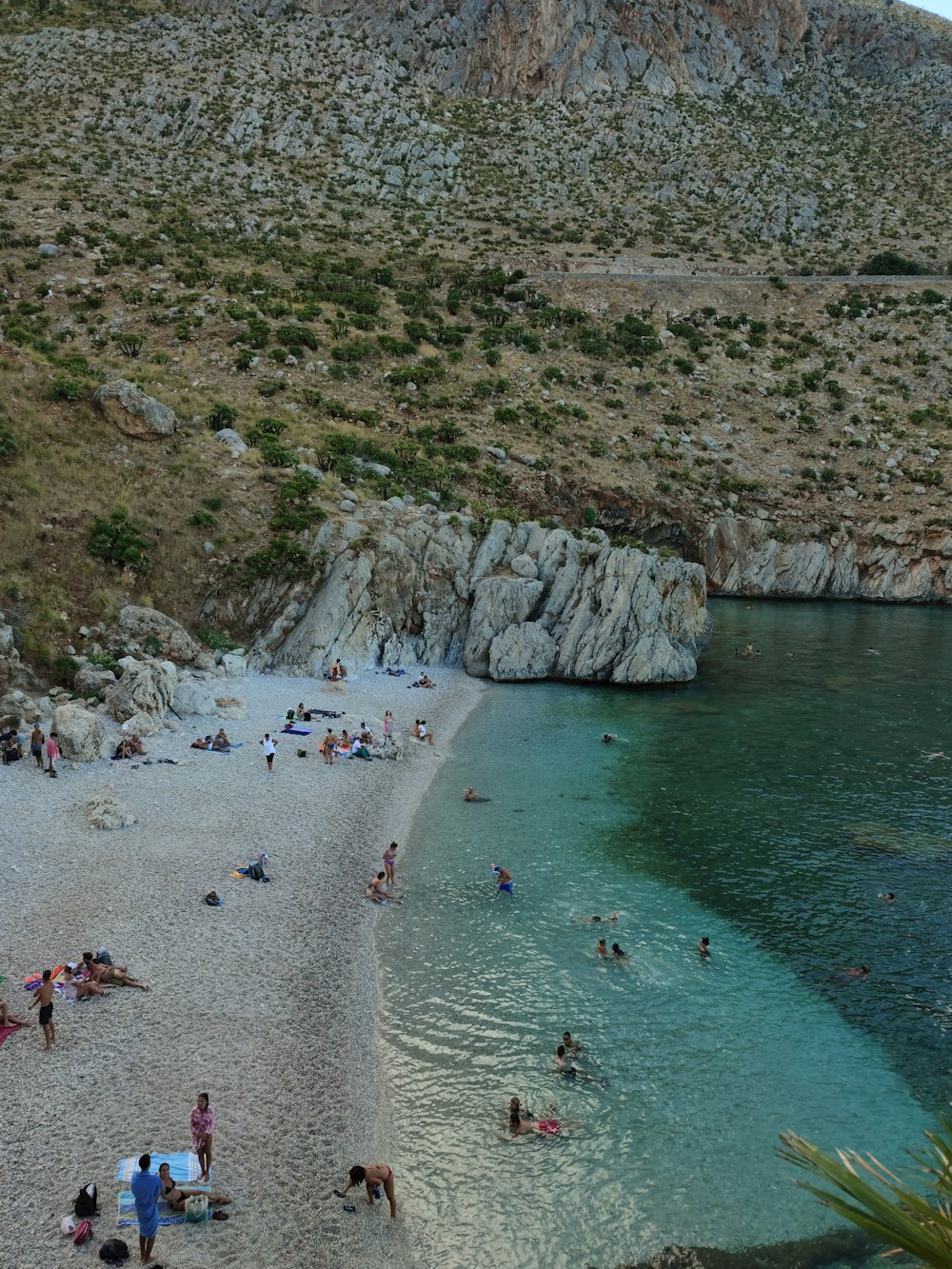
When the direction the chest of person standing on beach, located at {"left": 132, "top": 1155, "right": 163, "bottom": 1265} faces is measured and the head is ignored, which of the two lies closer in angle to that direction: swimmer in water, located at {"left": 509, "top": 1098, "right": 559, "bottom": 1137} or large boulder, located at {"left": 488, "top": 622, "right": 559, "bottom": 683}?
the large boulder

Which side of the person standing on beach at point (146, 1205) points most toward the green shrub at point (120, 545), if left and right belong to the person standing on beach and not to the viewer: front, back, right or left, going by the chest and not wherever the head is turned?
front

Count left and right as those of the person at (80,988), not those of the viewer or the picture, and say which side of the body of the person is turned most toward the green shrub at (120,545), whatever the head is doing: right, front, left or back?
left

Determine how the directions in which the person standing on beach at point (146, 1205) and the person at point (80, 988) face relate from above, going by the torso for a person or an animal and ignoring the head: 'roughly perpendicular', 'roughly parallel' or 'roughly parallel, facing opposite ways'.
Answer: roughly perpendicular

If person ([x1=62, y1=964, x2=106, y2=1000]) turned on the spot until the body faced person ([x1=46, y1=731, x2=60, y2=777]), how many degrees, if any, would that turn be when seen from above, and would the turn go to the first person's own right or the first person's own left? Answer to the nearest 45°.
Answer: approximately 90° to the first person's own left

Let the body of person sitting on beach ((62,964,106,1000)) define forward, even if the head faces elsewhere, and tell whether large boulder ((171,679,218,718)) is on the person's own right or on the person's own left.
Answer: on the person's own left

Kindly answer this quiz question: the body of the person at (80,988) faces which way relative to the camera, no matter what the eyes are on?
to the viewer's right

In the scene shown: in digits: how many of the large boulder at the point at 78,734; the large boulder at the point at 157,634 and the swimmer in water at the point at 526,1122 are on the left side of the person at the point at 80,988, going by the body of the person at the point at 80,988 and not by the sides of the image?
2

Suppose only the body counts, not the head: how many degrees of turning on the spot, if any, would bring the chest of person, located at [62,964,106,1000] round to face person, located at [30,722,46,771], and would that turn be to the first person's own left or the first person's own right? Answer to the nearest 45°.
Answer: approximately 90° to the first person's own left

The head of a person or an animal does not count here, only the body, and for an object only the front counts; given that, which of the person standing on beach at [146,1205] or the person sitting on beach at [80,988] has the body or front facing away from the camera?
the person standing on beach

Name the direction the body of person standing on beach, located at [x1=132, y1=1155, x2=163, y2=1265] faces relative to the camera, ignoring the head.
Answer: away from the camera

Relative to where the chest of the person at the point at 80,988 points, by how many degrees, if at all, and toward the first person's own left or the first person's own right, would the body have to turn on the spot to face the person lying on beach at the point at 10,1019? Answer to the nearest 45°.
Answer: approximately 135° to the first person's own right

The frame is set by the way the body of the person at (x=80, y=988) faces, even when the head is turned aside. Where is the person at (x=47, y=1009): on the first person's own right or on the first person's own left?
on the first person's own right
